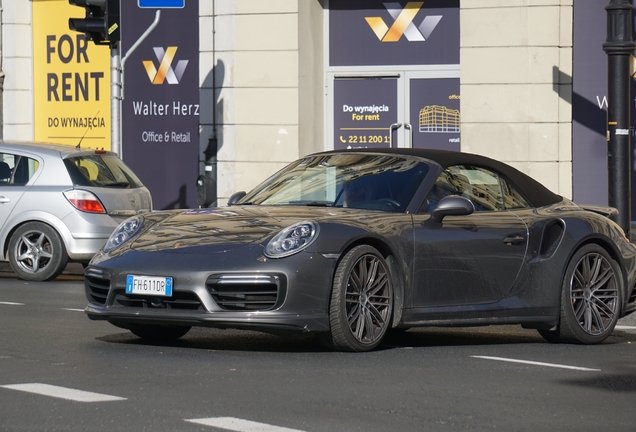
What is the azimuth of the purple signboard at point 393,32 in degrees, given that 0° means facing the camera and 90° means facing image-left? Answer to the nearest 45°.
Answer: approximately 0°

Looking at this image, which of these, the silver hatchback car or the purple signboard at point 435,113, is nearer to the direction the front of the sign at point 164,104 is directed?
the silver hatchback car

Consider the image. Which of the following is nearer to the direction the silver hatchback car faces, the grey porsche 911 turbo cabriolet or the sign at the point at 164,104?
the sign

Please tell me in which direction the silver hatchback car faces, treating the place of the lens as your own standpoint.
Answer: facing away from the viewer and to the left of the viewer

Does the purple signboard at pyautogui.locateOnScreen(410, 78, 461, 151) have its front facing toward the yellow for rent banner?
no

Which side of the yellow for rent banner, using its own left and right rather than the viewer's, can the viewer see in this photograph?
front

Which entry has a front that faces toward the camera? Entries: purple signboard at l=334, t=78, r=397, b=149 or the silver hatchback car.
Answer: the purple signboard

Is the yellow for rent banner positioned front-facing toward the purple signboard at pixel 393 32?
no

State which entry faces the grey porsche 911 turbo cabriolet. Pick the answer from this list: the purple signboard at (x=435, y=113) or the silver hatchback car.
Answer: the purple signboard

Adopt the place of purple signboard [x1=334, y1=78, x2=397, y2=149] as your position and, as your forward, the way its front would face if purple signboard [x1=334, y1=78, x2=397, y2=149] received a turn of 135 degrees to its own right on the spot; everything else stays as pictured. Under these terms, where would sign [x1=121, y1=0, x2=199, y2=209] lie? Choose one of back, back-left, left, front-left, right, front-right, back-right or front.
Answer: front-left

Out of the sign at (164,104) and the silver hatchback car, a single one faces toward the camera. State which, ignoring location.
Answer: the sign

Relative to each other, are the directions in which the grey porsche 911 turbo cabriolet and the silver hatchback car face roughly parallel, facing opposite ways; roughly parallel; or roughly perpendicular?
roughly perpendicular

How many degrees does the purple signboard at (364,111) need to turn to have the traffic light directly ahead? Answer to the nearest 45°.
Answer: approximately 45° to its right

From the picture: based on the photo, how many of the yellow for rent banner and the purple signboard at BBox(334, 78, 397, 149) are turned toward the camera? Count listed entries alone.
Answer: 2

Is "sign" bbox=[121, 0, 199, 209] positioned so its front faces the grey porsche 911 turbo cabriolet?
yes

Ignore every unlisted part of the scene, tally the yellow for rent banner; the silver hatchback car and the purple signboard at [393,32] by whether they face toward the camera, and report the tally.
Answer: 2
